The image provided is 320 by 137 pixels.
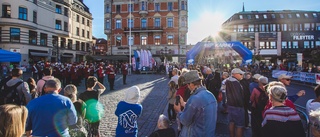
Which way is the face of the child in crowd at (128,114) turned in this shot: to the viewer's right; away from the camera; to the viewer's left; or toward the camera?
away from the camera

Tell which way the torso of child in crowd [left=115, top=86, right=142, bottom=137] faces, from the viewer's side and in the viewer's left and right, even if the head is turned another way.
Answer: facing away from the viewer

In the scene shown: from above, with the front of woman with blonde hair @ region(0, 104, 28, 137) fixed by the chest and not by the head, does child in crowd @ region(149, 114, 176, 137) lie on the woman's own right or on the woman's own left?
on the woman's own right

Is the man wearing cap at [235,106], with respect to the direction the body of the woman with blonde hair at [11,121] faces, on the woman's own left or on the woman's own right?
on the woman's own right

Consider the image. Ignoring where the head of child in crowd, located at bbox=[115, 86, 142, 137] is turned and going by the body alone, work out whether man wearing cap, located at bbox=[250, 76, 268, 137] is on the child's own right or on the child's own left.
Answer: on the child's own right

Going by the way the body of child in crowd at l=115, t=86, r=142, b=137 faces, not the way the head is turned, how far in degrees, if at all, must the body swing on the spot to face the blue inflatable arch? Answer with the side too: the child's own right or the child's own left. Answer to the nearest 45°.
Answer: approximately 45° to the child's own right

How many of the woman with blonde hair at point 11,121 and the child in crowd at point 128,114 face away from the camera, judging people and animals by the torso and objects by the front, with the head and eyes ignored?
2

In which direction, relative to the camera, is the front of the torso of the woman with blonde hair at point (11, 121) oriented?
away from the camera

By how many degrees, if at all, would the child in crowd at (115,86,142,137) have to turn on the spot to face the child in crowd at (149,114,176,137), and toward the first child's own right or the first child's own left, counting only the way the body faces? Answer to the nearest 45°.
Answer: approximately 135° to the first child's own right

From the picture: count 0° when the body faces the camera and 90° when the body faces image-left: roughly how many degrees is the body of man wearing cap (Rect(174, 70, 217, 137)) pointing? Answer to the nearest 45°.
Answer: approximately 135°

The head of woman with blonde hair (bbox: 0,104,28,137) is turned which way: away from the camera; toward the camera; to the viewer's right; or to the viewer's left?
away from the camera

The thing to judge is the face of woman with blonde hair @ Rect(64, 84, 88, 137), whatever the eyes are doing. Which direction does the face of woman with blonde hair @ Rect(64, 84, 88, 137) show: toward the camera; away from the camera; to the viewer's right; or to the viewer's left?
away from the camera
